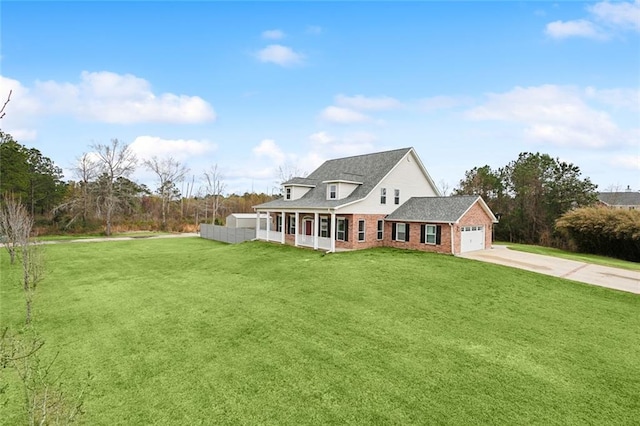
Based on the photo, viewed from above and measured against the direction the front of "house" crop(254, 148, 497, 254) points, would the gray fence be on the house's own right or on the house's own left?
on the house's own right

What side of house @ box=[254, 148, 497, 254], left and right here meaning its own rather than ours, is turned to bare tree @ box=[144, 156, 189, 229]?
right

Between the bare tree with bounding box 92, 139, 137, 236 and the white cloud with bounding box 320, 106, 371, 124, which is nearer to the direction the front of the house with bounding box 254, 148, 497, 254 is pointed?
the bare tree

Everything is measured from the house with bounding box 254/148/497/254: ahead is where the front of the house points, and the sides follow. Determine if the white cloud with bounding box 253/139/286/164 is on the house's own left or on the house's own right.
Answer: on the house's own right

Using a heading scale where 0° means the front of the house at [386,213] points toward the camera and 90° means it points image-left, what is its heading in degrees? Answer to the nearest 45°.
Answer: approximately 45°

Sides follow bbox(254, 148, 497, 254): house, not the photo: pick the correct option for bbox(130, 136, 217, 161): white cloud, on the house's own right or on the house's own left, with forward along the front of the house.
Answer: on the house's own right
